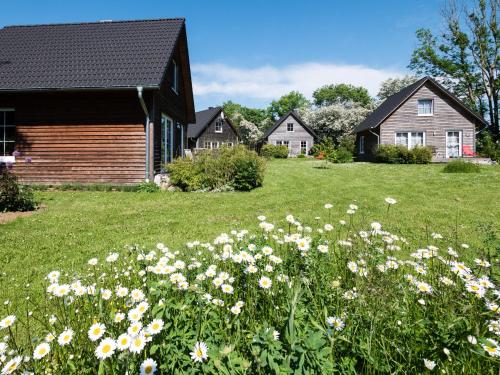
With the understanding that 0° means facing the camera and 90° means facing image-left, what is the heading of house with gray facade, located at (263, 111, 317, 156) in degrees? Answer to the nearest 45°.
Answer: approximately 0°

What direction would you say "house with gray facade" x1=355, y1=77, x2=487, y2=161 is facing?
toward the camera

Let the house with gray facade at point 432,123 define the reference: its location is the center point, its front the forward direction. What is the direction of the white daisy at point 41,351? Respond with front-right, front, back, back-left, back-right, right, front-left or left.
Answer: front

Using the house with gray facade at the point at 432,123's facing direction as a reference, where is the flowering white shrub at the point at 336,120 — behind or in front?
behind

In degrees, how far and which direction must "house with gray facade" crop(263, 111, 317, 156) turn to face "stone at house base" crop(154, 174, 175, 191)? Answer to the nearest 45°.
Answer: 0° — it already faces it

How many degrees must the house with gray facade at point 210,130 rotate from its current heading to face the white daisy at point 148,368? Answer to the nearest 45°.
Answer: approximately 45° to its right

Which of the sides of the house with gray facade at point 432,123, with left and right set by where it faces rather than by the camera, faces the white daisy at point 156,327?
front

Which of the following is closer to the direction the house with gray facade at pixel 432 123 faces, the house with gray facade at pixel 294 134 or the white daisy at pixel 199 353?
the white daisy
